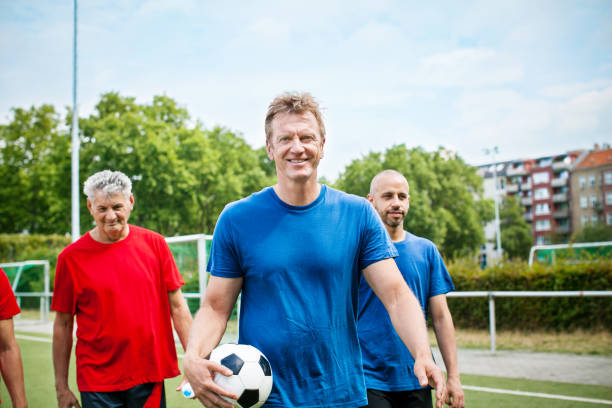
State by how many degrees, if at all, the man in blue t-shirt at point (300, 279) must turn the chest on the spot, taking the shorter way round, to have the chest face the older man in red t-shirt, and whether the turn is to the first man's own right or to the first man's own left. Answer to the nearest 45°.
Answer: approximately 135° to the first man's own right

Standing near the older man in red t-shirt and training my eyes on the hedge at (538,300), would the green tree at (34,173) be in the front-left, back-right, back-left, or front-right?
front-left

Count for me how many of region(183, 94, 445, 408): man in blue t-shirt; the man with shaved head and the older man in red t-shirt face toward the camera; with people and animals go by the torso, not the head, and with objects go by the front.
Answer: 3

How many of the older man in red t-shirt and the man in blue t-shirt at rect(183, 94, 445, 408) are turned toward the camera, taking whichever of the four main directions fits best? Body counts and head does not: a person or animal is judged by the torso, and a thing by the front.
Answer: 2

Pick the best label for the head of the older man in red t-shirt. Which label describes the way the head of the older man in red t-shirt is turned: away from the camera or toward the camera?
toward the camera

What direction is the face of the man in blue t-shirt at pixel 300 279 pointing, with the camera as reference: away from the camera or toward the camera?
toward the camera

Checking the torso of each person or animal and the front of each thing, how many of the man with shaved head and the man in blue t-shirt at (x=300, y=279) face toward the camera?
2

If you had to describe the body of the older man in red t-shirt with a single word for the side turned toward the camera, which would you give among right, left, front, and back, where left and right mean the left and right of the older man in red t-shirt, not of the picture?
front

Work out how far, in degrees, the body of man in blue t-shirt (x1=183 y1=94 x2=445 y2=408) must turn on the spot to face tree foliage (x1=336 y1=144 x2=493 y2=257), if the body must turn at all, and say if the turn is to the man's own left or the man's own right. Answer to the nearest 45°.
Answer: approximately 180°

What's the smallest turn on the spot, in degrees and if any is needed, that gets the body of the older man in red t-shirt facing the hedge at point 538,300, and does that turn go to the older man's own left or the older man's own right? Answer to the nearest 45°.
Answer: approximately 135° to the older man's own left

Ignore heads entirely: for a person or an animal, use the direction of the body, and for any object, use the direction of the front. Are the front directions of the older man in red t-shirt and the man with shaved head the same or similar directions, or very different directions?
same or similar directions

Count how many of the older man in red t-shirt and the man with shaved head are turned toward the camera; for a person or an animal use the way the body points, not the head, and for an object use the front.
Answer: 2

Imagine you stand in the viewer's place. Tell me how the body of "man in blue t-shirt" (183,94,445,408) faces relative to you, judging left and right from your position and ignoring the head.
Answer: facing the viewer

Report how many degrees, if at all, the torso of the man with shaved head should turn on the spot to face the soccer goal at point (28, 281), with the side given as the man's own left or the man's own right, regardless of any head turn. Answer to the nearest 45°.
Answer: approximately 135° to the man's own right

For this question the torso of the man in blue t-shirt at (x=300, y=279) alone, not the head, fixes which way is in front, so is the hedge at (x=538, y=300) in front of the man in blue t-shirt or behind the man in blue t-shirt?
behind

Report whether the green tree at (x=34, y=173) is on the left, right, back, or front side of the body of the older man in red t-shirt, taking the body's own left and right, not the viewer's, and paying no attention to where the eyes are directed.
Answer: back

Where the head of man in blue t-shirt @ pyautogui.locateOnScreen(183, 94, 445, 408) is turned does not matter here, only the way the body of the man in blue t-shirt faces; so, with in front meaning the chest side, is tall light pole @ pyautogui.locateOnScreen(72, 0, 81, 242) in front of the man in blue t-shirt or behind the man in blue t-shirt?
behind

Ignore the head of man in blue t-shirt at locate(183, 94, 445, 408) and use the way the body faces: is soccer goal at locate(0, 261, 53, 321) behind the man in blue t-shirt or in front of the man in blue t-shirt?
behind
